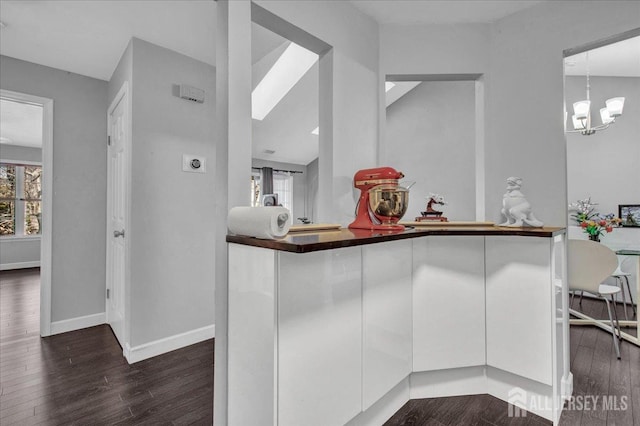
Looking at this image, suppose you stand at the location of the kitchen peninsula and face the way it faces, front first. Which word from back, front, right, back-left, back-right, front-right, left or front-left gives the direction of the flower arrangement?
back-left

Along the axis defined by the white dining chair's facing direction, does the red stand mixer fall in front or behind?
behind

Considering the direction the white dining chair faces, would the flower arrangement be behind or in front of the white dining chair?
in front

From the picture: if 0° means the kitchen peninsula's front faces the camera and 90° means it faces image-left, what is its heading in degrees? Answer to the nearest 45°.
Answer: approximately 0°

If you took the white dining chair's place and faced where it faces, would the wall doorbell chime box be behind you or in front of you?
behind

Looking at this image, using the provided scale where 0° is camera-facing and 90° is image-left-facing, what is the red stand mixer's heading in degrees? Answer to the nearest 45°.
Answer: approximately 270°

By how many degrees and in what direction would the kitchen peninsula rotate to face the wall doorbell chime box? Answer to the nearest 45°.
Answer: approximately 90° to its right

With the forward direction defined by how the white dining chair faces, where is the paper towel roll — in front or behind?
behind
